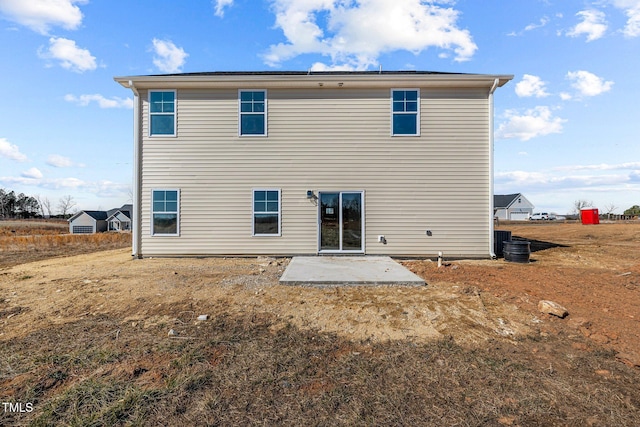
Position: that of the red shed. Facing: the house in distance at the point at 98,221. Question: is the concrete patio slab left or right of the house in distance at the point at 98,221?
left

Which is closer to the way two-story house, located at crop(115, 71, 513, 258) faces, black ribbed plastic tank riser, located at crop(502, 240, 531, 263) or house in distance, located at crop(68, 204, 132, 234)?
the house in distance

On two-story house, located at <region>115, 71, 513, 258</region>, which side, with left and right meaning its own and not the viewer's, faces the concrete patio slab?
back

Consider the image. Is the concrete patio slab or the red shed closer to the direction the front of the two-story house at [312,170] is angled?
the red shed

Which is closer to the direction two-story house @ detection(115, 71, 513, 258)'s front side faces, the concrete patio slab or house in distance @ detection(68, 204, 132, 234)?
the house in distance

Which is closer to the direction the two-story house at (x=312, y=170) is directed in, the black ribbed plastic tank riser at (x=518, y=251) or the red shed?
the red shed

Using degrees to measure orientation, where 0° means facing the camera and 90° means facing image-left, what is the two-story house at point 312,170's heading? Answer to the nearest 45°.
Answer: approximately 180°

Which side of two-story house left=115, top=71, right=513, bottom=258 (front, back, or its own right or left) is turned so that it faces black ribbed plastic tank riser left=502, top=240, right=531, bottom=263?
right

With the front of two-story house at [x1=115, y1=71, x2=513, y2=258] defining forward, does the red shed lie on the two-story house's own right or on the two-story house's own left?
on the two-story house's own right
